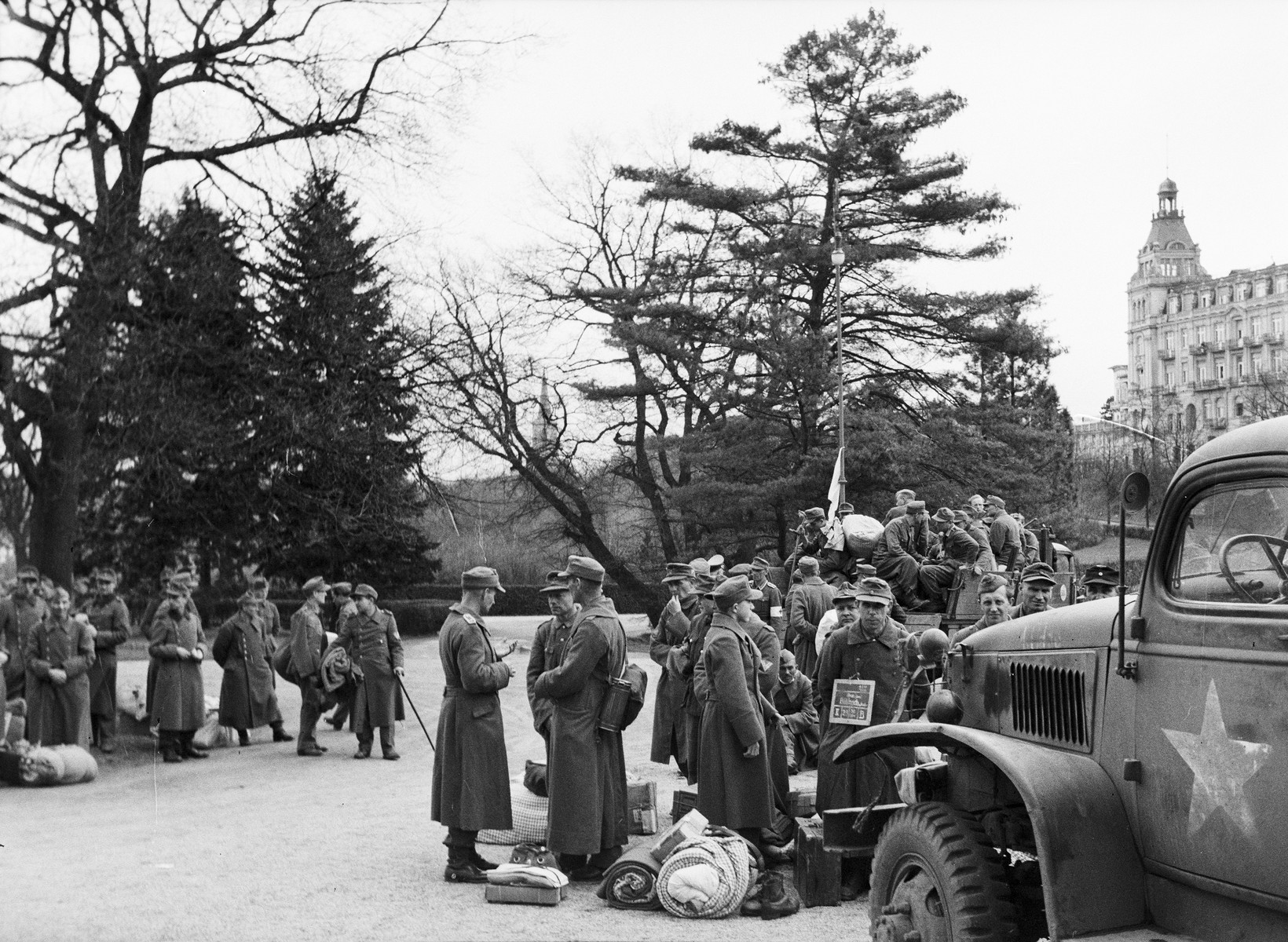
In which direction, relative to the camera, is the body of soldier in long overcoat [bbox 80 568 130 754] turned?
toward the camera

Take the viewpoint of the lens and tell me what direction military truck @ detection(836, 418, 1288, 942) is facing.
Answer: facing to the left of the viewer

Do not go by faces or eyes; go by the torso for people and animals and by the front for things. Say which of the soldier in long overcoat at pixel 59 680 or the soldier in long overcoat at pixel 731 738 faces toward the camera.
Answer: the soldier in long overcoat at pixel 59 680

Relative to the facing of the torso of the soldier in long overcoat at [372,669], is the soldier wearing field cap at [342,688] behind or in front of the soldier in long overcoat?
behind

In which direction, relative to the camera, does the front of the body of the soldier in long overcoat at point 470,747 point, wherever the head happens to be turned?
to the viewer's right

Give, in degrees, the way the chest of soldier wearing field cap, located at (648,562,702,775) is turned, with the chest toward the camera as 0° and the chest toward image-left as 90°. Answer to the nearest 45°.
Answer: approximately 45°

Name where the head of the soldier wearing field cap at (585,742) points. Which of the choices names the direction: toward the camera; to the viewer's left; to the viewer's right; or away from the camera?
to the viewer's left

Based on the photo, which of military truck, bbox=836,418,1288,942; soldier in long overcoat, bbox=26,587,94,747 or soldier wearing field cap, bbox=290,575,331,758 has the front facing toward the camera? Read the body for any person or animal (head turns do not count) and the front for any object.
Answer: the soldier in long overcoat

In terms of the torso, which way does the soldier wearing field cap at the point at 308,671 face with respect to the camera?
to the viewer's right

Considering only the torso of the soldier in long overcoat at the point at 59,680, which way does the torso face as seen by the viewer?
toward the camera
